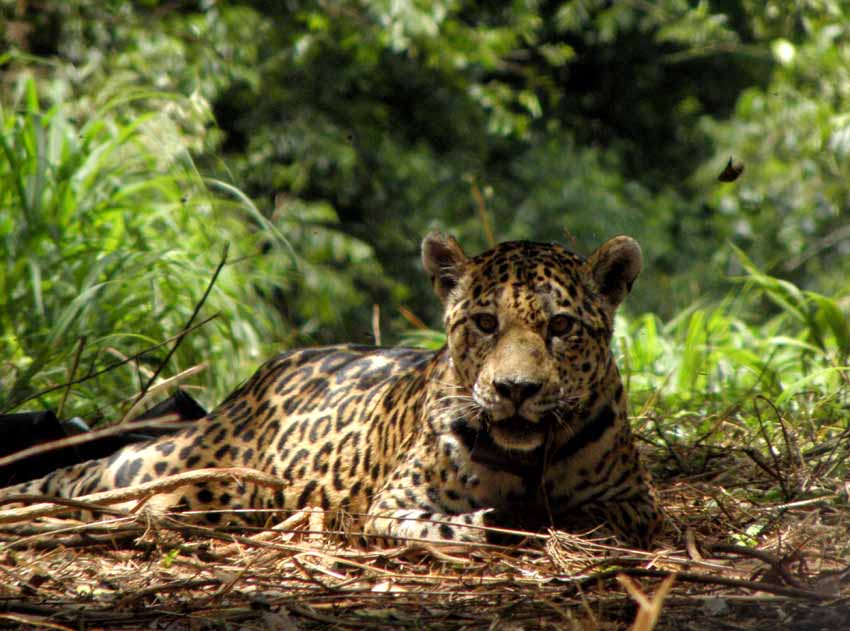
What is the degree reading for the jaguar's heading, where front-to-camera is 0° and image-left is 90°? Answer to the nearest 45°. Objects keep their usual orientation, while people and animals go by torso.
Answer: approximately 315°
